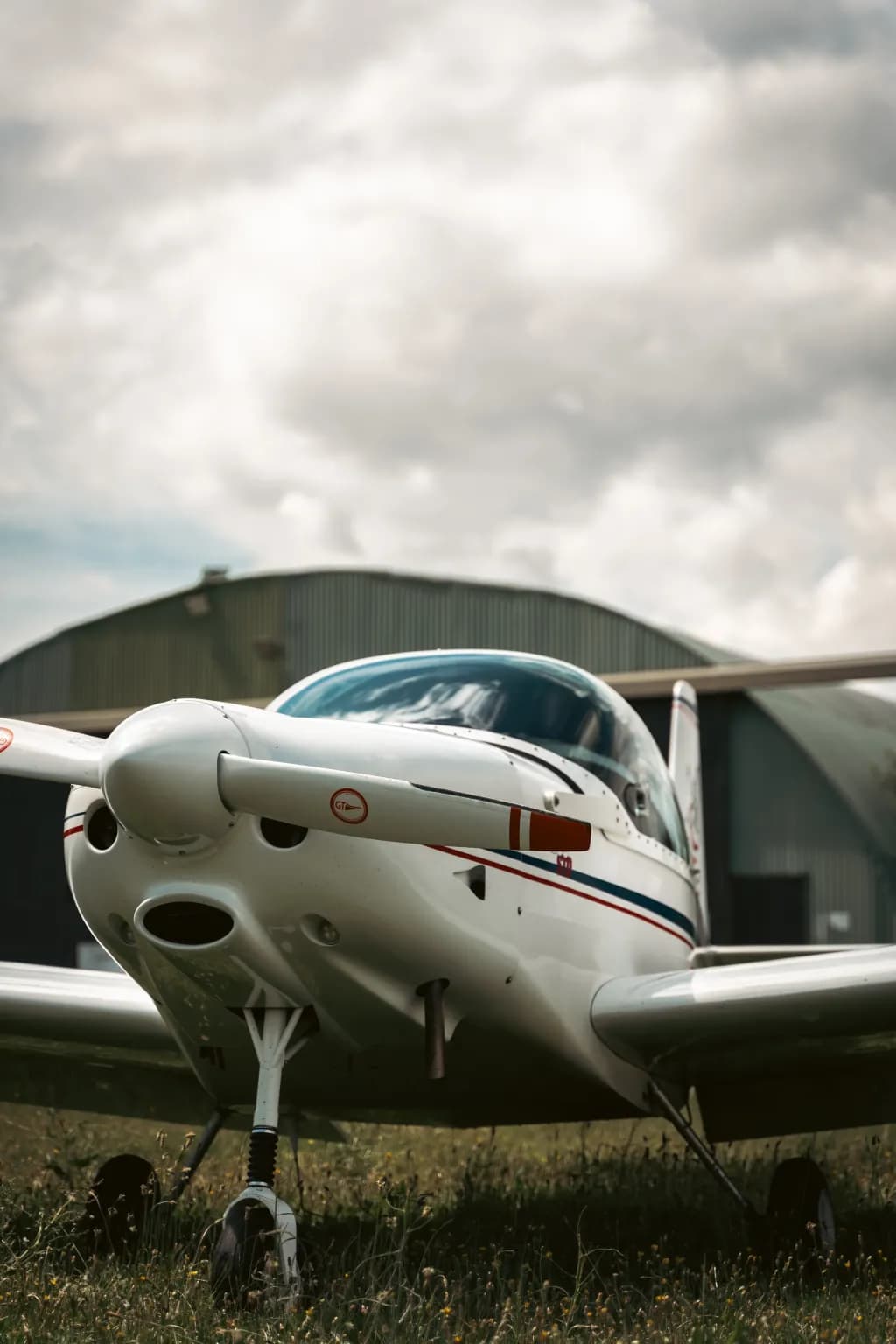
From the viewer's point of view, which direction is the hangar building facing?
toward the camera

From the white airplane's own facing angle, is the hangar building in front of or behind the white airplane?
behind

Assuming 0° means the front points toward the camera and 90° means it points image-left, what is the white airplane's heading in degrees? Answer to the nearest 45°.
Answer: approximately 45°

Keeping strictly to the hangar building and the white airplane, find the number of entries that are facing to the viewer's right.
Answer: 0

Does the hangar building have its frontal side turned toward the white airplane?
yes
